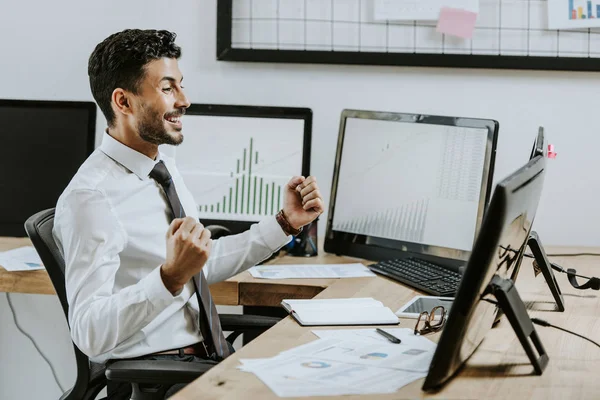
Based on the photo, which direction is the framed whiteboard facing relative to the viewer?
toward the camera

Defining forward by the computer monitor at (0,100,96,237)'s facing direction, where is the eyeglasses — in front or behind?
in front

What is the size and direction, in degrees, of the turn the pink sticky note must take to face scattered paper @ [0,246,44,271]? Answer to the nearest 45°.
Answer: approximately 45° to its right

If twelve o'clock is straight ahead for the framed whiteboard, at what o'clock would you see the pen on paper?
The pen on paper is roughly at 12 o'clock from the framed whiteboard.

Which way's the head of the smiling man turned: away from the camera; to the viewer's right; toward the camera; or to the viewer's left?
to the viewer's right

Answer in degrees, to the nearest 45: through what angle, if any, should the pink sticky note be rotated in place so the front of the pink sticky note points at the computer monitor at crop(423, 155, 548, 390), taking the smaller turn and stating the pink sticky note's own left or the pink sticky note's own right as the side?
0° — it already faces it

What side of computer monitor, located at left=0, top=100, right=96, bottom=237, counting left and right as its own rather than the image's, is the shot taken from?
front

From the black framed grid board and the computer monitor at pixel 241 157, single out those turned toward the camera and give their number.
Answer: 2

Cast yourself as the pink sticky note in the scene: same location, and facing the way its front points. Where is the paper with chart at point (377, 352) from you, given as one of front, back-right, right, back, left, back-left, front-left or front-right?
front

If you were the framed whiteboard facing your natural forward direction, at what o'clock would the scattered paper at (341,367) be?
The scattered paper is roughly at 12 o'clock from the framed whiteboard.

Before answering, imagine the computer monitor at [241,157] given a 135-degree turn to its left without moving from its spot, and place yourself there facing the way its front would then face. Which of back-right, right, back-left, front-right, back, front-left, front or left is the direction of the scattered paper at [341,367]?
back-right

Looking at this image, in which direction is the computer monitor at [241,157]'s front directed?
toward the camera
